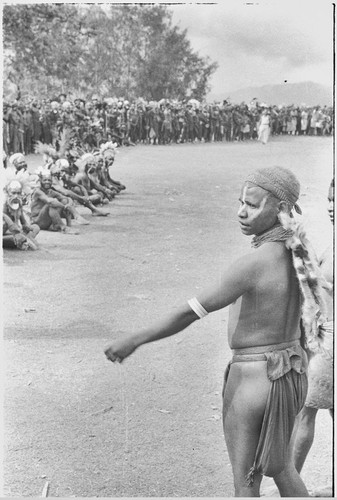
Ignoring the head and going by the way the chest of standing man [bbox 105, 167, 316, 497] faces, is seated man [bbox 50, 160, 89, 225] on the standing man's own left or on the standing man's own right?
on the standing man's own right

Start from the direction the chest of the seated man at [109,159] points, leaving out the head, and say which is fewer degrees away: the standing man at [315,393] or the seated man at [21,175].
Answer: the standing man

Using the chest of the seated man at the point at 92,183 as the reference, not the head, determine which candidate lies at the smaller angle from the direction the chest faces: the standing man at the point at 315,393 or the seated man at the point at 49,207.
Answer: the standing man

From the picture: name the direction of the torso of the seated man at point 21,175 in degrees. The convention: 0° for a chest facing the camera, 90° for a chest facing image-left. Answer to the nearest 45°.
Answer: approximately 315°

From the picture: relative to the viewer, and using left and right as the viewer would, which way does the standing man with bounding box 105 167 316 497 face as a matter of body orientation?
facing to the left of the viewer
